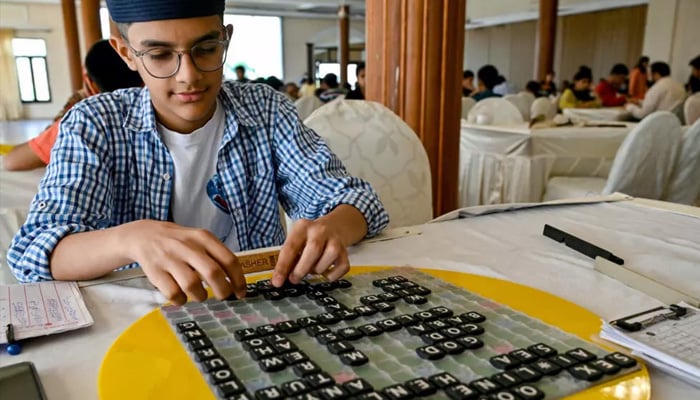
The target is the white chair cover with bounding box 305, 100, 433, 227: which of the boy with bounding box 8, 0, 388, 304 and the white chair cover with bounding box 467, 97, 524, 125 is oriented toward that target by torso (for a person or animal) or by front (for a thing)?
the white chair cover with bounding box 467, 97, 524, 125

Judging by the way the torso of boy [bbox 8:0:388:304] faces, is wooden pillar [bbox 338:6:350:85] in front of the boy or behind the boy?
behind

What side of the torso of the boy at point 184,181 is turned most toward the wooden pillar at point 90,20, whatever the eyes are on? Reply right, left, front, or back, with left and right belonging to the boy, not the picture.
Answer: back

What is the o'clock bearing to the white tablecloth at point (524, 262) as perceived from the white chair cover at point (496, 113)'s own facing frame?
The white tablecloth is roughly at 12 o'clock from the white chair cover.

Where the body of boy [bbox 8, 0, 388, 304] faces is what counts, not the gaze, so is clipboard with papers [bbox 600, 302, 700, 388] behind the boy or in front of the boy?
in front

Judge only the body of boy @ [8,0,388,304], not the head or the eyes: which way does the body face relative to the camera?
toward the camera

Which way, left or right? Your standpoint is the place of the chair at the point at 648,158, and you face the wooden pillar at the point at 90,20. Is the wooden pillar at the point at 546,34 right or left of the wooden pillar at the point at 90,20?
right

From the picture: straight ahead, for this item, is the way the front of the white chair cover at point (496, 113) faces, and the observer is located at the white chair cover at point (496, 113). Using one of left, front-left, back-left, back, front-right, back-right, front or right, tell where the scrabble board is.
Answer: front

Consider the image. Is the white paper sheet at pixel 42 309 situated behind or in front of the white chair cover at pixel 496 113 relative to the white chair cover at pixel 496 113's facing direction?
in front

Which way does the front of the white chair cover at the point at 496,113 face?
toward the camera

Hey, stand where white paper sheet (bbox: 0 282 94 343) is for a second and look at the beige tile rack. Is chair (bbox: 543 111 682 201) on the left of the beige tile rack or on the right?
left

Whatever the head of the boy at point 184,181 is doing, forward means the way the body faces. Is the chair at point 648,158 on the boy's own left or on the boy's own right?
on the boy's own left

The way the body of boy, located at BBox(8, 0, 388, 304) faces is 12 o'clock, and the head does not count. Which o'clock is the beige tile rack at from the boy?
The beige tile rack is roughly at 10 o'clock from the boy.

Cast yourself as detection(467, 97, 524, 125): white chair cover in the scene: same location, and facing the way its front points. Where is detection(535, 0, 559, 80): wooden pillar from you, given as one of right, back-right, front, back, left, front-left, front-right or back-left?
back
